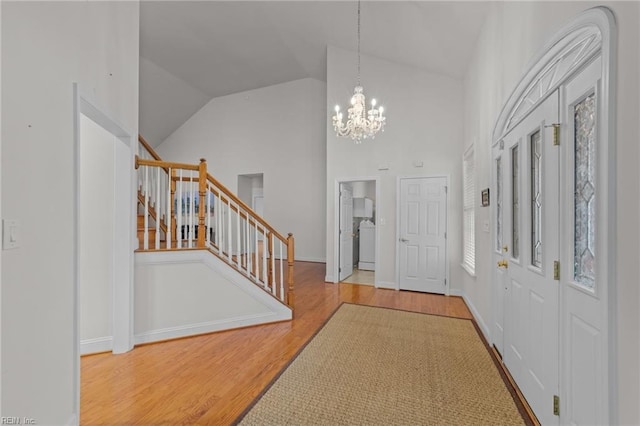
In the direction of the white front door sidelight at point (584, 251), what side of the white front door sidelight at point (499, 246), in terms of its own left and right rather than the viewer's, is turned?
left

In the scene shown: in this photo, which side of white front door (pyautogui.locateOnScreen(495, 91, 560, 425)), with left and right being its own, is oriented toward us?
left

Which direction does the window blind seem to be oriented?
to the viewer's left

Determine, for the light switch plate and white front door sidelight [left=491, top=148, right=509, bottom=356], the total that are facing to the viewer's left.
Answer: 1

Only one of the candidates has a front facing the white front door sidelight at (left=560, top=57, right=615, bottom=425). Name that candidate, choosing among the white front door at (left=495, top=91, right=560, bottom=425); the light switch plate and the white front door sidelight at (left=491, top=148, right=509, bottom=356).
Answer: the light switch plate

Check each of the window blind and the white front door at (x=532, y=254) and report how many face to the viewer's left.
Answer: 2

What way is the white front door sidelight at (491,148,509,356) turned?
to the viewer's left

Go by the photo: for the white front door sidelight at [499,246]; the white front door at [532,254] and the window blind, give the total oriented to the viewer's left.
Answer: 3

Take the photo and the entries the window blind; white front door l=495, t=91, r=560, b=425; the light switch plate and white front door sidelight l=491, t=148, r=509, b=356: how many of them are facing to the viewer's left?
3

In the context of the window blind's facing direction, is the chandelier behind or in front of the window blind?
in front
